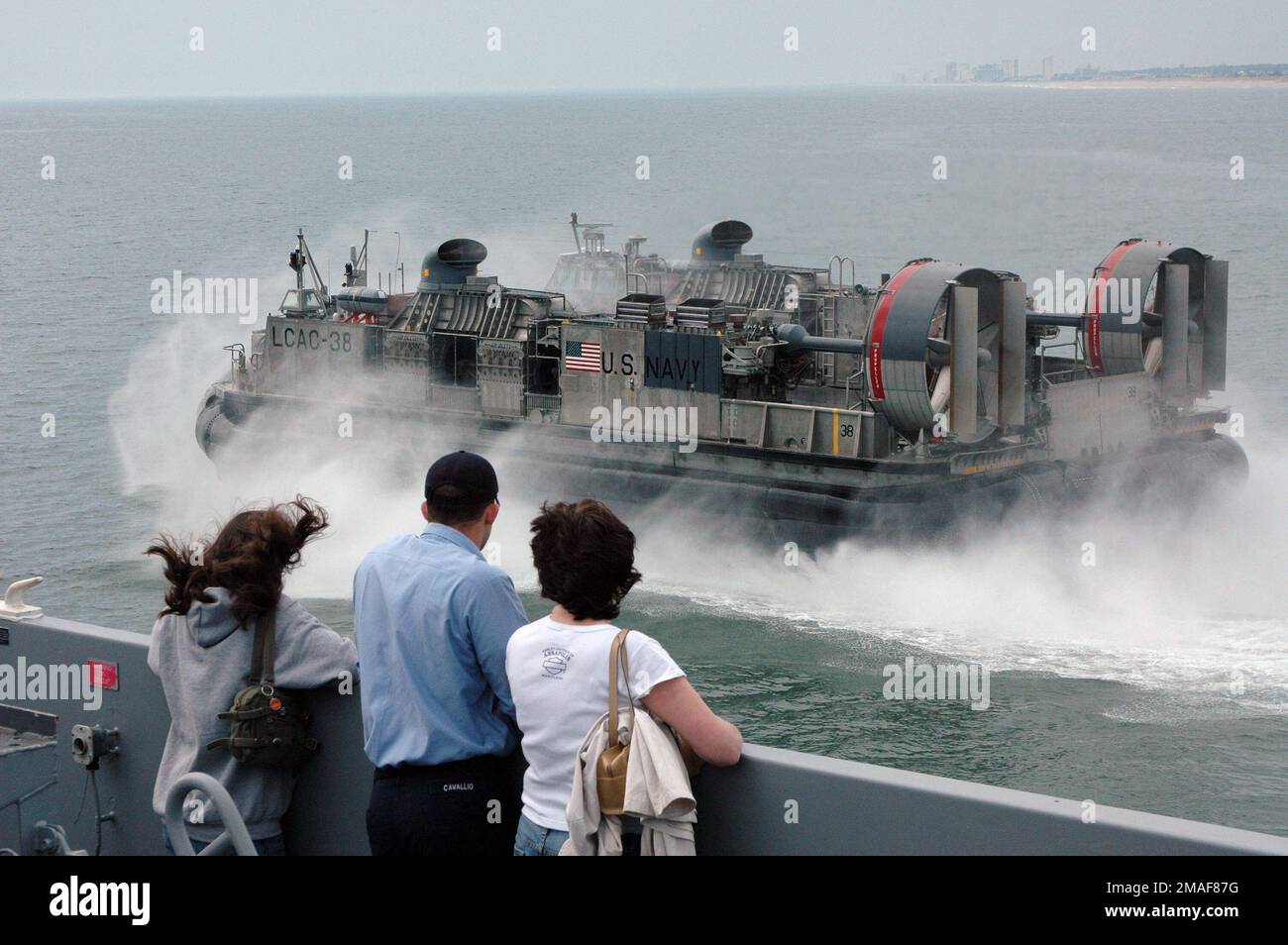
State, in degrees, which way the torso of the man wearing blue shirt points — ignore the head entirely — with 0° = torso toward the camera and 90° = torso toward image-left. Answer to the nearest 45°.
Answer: approximately 225°

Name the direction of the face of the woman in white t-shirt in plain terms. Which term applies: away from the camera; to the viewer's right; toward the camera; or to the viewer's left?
away from the camera

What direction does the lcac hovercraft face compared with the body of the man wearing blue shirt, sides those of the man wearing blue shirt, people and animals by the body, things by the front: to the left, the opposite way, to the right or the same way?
to the left

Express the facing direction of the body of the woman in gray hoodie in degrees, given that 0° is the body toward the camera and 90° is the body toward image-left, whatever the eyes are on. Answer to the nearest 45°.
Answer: approximately 225°

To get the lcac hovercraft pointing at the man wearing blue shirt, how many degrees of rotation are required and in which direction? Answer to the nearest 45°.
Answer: approximately 135° to its left

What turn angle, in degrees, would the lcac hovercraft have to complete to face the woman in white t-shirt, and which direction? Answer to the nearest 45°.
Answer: approximately 135° to its left

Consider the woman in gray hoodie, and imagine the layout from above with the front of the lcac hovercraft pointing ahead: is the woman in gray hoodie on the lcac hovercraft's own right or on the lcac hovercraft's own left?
on the lcac hovercraft's own left

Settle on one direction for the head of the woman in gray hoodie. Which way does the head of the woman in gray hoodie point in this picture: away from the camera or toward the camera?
away from the camera

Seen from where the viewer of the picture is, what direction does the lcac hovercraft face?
facing away from the viewer and to the left of the viewer

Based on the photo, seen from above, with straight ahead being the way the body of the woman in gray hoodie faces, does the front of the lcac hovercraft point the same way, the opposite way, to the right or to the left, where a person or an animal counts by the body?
to the left

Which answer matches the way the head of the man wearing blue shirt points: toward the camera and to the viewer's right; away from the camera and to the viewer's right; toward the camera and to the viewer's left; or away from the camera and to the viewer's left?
away from the camera and to the viewer's right

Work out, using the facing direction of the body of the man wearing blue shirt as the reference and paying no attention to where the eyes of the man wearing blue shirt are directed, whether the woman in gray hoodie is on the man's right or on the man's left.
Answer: on the man's left
